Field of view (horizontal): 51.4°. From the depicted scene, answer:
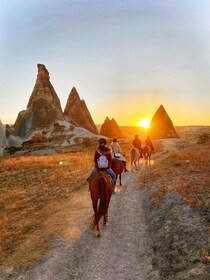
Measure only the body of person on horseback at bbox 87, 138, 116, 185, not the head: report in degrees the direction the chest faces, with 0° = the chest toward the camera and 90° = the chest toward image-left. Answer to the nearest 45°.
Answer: approximately 180°

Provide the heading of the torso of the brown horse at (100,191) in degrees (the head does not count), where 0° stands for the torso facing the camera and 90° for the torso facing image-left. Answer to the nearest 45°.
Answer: approximately 180°
